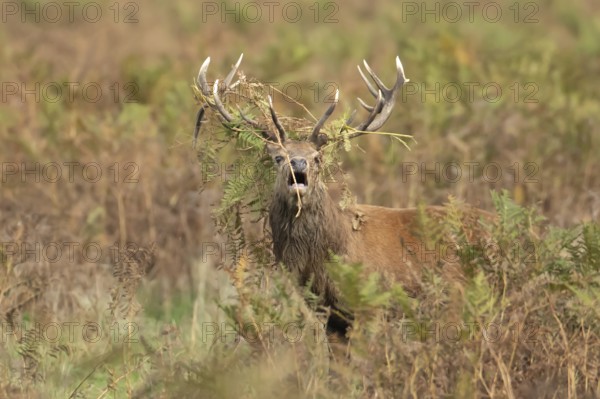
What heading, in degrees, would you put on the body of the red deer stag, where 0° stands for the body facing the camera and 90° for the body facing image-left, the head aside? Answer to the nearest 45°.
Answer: approximately 45°
